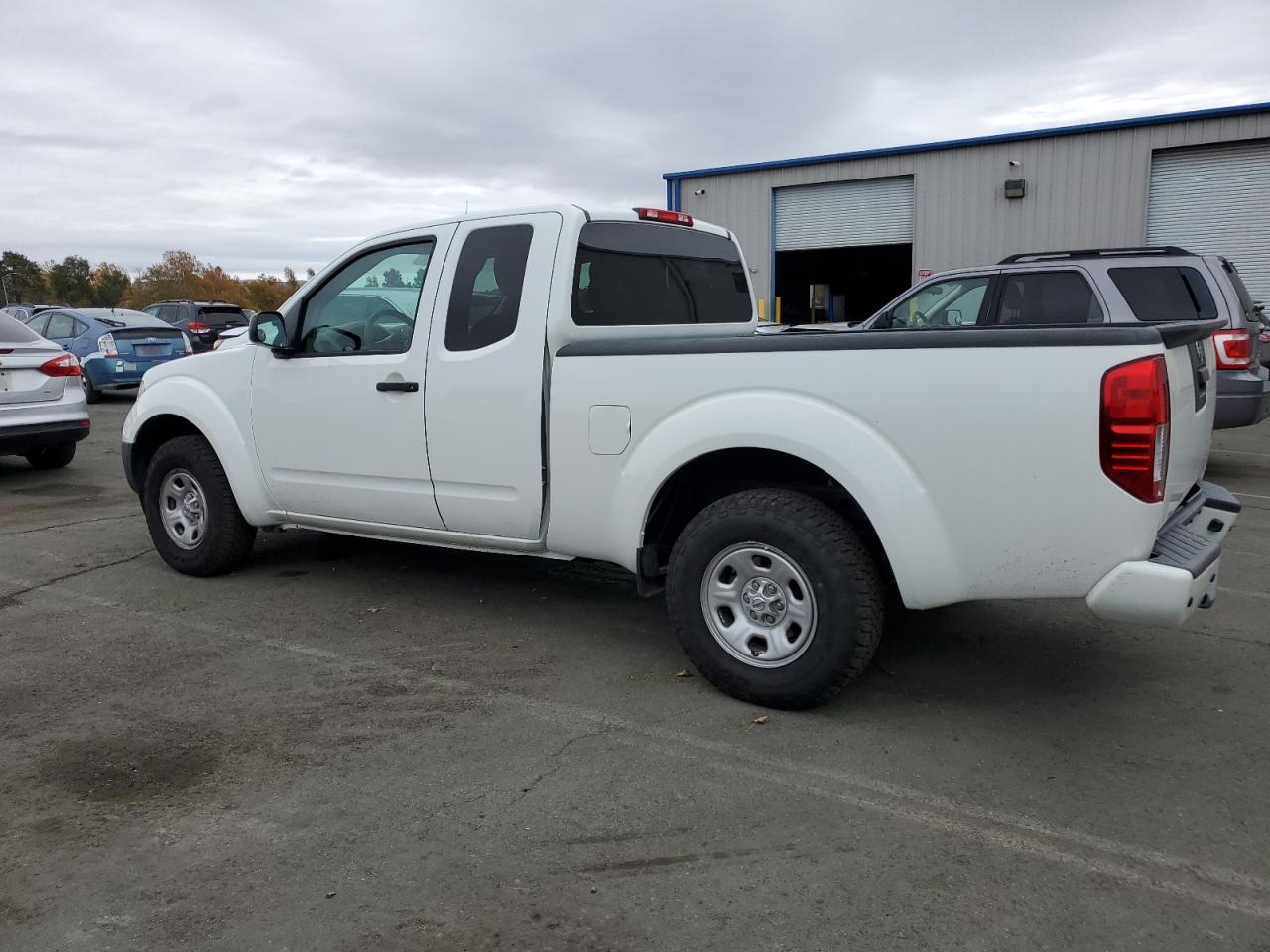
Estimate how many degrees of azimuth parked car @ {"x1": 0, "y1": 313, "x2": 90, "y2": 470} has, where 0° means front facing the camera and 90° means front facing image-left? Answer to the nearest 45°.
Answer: approximately 180°

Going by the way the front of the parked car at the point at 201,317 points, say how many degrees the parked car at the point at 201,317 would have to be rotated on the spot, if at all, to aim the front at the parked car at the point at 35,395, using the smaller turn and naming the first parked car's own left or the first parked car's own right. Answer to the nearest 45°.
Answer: approximately 135° to the first parked car's own left

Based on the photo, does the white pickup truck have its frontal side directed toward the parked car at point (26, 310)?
yes

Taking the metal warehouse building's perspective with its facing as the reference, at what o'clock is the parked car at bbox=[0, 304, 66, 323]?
The parked car is roughly at 1 o'clock from the metal warehouse building.

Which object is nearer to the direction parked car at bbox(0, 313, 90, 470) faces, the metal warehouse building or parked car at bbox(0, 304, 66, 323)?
the parked car

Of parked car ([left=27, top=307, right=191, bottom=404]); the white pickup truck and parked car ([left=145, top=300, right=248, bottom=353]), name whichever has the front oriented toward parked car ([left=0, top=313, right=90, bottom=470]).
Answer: the white pickup truck

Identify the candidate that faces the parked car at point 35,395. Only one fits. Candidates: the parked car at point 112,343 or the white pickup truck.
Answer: the white pickup truck

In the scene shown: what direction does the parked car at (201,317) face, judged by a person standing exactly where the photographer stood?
facing away from the viewer and to the left of the viewer

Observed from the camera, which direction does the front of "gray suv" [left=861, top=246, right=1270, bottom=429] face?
facing to the left of the viewer

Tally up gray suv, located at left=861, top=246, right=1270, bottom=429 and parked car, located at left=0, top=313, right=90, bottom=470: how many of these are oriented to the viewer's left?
1

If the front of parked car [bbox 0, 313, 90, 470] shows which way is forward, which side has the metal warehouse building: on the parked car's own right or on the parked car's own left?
on the parked car's own right

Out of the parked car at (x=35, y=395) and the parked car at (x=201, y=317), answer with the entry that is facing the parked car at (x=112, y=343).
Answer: the parked car at (x=35, y=395)
